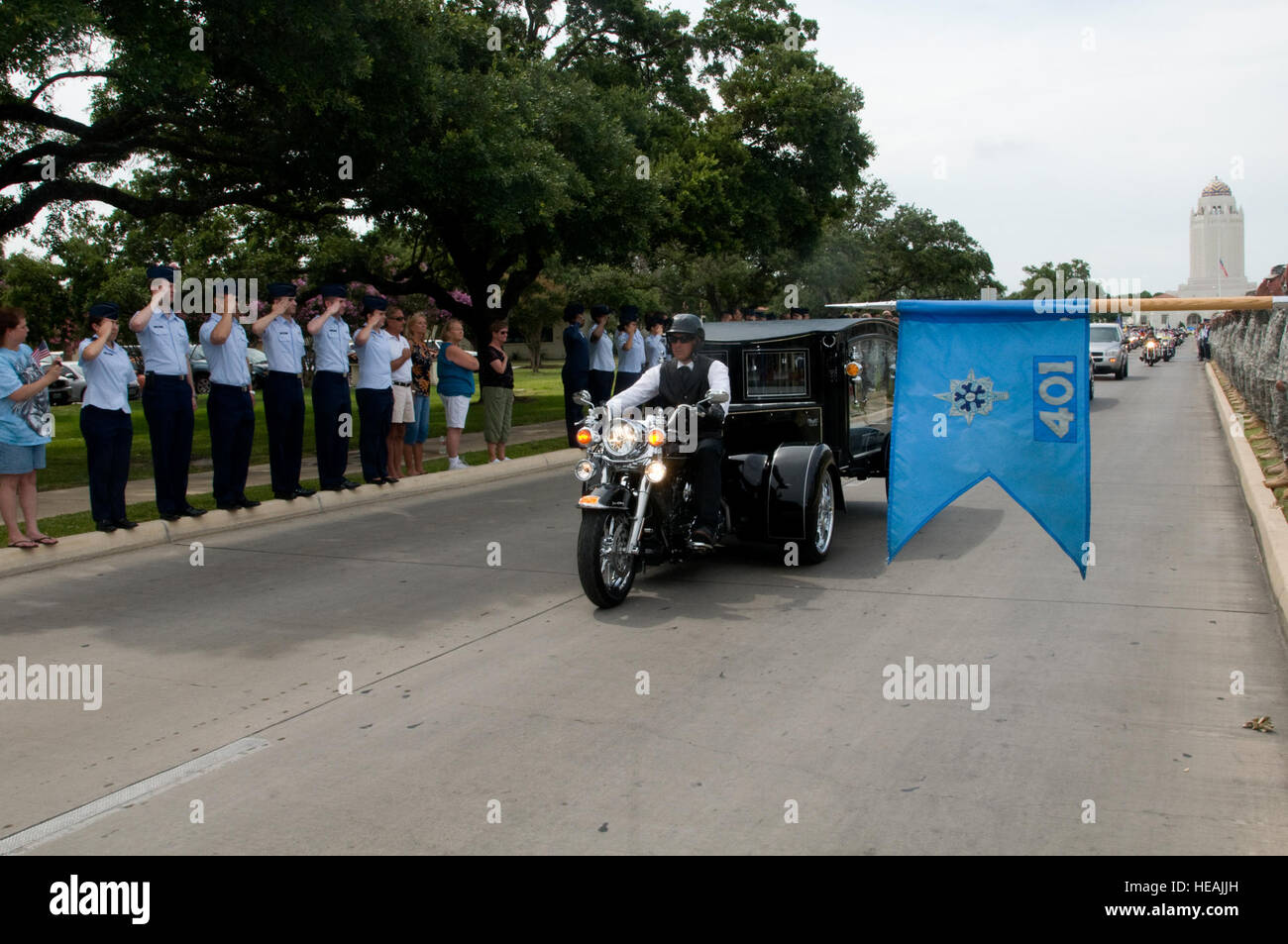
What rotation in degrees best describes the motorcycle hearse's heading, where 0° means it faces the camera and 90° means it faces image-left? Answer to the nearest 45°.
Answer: approximately 45°

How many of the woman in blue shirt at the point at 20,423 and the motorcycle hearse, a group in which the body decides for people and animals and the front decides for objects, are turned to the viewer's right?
1

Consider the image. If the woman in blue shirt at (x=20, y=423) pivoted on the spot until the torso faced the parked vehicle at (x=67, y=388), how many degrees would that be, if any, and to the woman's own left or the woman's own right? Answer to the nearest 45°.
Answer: approximately 90° to the woman's own left

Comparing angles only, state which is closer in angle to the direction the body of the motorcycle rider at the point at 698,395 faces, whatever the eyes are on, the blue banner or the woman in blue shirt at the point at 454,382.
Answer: the blue banner

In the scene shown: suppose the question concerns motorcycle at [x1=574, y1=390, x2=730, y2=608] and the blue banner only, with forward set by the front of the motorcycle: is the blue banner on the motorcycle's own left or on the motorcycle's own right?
on the motorcycle's own left

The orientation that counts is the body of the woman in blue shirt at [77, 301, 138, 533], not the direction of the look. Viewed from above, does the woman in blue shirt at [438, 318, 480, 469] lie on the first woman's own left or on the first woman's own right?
on the first woman's own left

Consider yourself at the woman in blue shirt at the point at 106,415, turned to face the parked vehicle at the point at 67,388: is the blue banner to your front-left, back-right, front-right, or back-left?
back-right

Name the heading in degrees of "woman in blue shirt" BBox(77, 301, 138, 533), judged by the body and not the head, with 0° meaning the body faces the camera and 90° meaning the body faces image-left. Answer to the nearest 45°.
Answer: approximately 315°

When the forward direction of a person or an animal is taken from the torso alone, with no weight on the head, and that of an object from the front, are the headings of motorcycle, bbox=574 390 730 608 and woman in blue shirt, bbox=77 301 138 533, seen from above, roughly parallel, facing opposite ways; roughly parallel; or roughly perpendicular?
roughly perpendicular

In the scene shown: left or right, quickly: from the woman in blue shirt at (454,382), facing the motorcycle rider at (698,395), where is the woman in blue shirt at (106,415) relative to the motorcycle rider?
right

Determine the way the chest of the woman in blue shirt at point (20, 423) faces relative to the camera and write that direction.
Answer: to the viewer's right

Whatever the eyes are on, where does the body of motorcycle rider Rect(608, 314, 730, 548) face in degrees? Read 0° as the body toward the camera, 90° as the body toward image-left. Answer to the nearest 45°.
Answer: approximately 45°

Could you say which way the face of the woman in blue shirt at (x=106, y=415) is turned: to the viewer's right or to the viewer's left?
to the viewer's right
